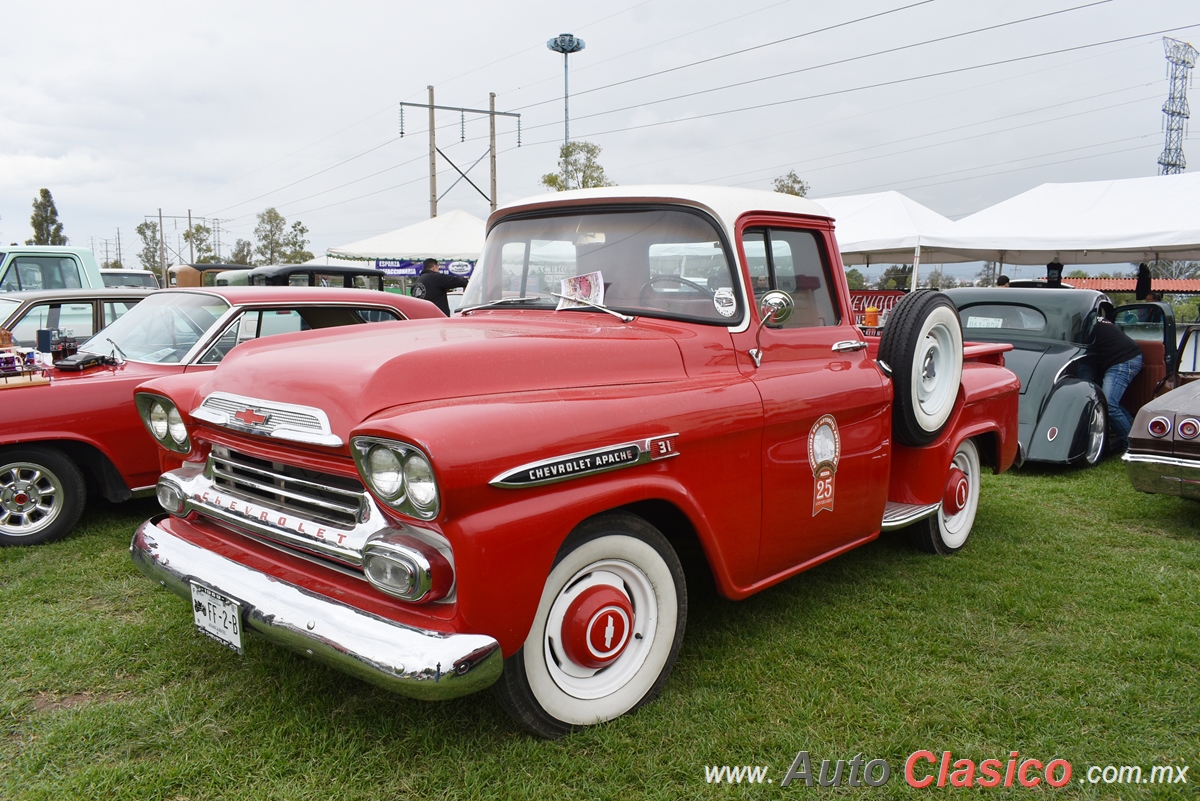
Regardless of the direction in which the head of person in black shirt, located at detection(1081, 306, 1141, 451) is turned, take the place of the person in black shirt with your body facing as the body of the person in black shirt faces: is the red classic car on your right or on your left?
on your left

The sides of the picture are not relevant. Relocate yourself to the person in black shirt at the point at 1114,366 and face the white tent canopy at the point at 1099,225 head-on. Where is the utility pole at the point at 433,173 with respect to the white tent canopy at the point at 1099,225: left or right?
left

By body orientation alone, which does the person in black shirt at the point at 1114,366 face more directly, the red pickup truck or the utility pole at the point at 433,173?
the utility pole

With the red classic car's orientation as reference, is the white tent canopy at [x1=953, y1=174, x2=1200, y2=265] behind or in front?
behind

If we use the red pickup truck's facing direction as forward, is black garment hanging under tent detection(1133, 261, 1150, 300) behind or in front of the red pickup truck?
behind

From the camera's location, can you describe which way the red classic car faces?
facing the viewer and to the left of the viewer

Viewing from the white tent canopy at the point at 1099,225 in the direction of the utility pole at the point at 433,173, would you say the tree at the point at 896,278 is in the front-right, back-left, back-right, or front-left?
front-right

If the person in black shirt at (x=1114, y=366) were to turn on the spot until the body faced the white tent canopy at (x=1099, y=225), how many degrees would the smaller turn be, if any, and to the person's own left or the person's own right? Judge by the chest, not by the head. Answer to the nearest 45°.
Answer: approximately 90° to the person's own right

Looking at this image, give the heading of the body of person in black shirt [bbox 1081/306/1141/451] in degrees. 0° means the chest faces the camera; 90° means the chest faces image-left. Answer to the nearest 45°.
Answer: approximately 90°
